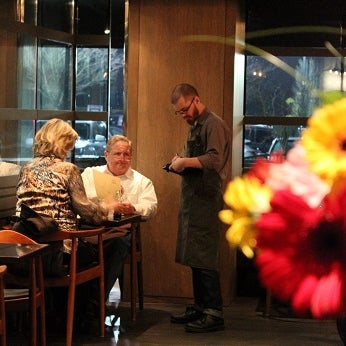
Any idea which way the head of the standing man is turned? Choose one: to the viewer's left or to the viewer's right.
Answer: to the viewer's left

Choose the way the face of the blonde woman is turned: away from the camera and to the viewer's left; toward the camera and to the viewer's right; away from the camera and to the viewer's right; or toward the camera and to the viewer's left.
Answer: away from the camera and to the viewer's right

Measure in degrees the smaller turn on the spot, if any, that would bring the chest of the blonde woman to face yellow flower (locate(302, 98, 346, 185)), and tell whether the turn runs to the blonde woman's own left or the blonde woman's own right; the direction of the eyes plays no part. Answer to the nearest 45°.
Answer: approximately 135° to the blonde woman's own right

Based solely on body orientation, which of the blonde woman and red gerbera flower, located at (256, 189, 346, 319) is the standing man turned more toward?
the blonde woman

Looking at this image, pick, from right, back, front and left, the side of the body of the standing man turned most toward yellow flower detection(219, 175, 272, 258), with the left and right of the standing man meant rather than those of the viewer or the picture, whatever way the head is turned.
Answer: left

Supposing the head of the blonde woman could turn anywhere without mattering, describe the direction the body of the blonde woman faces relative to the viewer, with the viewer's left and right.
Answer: facing away from the viewer and to the right of the viewer

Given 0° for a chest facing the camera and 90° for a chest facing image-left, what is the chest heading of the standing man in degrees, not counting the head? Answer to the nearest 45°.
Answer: approximately 90°

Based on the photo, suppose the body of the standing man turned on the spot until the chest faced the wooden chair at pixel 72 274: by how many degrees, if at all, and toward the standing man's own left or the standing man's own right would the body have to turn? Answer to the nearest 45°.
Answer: approximately 45° to the standing man's own left

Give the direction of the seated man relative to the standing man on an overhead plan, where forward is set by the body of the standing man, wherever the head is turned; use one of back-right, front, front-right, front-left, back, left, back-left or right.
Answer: front-right
